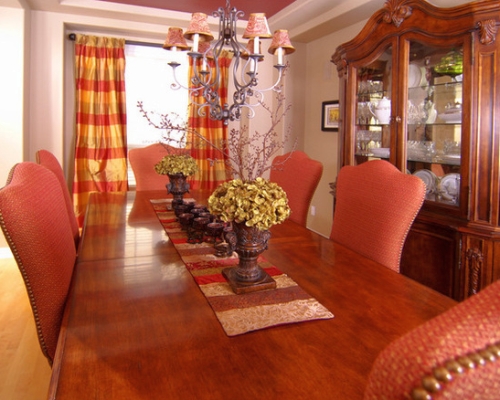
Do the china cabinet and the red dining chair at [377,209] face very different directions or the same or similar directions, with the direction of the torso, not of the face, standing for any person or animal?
same or similar directions

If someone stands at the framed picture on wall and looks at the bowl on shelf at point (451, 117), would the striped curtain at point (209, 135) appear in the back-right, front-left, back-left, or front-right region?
back-right

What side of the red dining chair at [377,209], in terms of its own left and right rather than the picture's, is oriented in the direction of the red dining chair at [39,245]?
front

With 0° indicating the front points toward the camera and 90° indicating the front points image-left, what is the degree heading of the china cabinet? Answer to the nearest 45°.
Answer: approximately 45°

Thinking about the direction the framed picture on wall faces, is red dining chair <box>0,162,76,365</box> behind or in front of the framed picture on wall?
in front

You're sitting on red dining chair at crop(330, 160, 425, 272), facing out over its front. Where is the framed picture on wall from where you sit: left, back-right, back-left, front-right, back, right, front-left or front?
back-right

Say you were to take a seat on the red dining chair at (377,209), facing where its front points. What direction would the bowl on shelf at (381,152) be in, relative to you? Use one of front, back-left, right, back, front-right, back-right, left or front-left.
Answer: back-right

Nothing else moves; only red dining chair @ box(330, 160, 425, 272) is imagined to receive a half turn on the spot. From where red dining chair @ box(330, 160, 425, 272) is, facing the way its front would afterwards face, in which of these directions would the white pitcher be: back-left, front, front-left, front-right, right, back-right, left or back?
front-left

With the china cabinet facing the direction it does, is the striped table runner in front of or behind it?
in front

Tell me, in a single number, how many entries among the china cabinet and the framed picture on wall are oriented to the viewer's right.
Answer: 0

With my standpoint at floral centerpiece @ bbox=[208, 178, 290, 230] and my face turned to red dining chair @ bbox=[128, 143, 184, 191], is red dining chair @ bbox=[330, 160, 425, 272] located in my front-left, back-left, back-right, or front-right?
front-right
